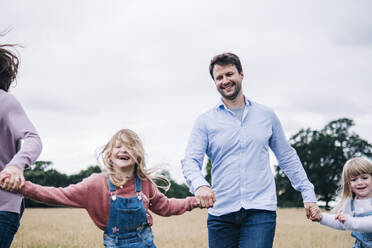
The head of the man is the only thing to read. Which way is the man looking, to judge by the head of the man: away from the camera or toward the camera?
toward the camera

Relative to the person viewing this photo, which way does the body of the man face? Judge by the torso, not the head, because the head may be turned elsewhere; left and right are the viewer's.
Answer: facing the viewer

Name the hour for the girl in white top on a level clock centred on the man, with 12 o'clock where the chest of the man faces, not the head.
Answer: The girl in white top is roughly at 8 o'clock from the man.

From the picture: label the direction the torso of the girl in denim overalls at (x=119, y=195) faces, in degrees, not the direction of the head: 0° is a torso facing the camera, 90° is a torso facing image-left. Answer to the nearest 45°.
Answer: approximately 0°

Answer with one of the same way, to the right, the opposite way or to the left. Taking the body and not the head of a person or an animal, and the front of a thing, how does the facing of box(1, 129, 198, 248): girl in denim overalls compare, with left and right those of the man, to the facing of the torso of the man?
the same way

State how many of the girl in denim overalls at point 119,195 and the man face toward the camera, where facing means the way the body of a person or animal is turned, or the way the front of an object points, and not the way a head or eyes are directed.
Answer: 2

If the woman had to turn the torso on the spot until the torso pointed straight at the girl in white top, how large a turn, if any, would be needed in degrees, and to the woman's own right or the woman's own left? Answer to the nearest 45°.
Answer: approximately 135° to the woman's own left

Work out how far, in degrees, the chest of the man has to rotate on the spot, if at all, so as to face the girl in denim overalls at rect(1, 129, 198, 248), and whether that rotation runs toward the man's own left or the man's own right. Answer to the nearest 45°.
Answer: approximately 45° to the man's own right

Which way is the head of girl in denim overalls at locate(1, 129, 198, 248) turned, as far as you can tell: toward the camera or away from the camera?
toward the camera

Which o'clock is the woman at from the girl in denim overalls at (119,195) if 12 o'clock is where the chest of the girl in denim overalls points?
The woman is roughly at 2 o'clock from the girl in denim overalls.
